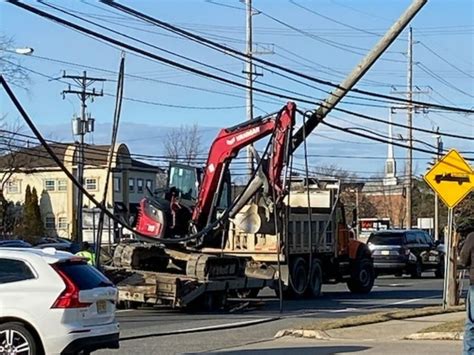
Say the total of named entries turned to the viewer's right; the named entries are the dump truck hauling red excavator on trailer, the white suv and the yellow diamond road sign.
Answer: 1

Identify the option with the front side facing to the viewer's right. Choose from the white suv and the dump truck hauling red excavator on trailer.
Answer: the dump truck hauling red excavator on trailer

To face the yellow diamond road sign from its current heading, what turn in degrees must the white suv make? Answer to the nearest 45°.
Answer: approximately 90° to its right

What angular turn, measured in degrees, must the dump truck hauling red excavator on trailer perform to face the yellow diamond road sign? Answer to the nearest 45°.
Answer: approximately 45° to its right

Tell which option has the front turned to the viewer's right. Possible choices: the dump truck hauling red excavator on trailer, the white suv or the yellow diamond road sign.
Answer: the dump truck hauling red excavator on trailer

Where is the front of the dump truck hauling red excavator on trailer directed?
to the viewer's right

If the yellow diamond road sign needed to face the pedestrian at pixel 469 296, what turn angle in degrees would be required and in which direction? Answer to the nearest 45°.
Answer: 0° — it already faces them

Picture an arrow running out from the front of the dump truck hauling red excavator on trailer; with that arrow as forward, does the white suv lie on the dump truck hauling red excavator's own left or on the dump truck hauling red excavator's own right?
on the dump truck hauling red excavator's own right

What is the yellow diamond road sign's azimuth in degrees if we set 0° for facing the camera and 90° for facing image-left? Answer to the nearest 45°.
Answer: approximately 0°

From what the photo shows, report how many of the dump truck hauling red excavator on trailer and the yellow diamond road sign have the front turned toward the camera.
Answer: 1
